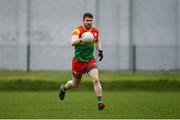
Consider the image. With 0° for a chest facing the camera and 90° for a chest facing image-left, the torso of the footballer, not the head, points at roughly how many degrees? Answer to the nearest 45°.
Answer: approximately 315°

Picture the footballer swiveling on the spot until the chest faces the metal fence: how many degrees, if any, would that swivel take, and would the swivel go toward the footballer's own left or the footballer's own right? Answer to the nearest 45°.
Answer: approximately 135° to the footballer's own left
